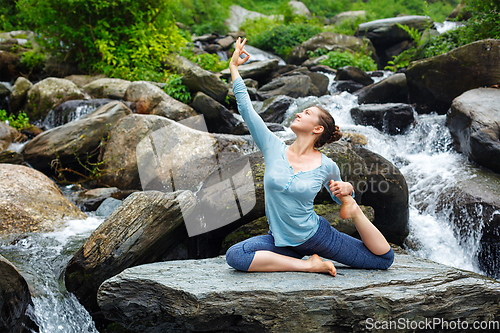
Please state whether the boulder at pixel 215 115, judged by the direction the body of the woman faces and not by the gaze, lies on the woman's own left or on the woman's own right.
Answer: on the woman's own right

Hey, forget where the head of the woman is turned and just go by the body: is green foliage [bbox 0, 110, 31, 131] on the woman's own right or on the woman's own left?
on the woman's own right

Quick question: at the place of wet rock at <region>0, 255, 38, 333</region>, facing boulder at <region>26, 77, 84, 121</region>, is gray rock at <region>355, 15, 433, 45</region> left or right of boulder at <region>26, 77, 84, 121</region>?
right

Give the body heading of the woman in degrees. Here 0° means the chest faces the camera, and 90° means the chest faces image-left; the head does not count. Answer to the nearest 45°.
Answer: approximately 45°

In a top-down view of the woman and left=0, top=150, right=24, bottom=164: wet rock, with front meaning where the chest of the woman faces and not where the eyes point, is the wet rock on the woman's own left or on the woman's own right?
on the woman's own right

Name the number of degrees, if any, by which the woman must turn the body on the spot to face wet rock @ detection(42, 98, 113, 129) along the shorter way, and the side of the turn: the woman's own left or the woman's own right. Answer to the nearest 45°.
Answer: approximately 90° to the woman's own right

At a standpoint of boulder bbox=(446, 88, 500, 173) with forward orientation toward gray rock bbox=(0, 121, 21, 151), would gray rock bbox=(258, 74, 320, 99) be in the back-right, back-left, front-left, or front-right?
front-right

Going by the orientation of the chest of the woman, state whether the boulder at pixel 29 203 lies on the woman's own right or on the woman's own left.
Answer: on the woman's own right

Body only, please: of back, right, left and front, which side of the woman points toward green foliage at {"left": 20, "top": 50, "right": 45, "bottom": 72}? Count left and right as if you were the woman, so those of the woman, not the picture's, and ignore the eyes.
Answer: right

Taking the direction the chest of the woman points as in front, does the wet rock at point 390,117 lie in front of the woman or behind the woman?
behind

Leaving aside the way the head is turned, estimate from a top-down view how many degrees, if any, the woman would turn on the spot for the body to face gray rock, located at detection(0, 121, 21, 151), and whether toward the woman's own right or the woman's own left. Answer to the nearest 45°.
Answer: approximately 90° to the woman's own right

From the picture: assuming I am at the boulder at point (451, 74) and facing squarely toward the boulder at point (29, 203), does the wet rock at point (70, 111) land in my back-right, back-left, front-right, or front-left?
front-right

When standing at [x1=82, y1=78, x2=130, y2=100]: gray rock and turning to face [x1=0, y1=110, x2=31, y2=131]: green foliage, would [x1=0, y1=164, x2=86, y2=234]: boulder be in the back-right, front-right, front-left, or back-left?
front-left

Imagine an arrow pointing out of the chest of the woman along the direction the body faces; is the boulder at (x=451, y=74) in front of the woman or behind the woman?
behind
